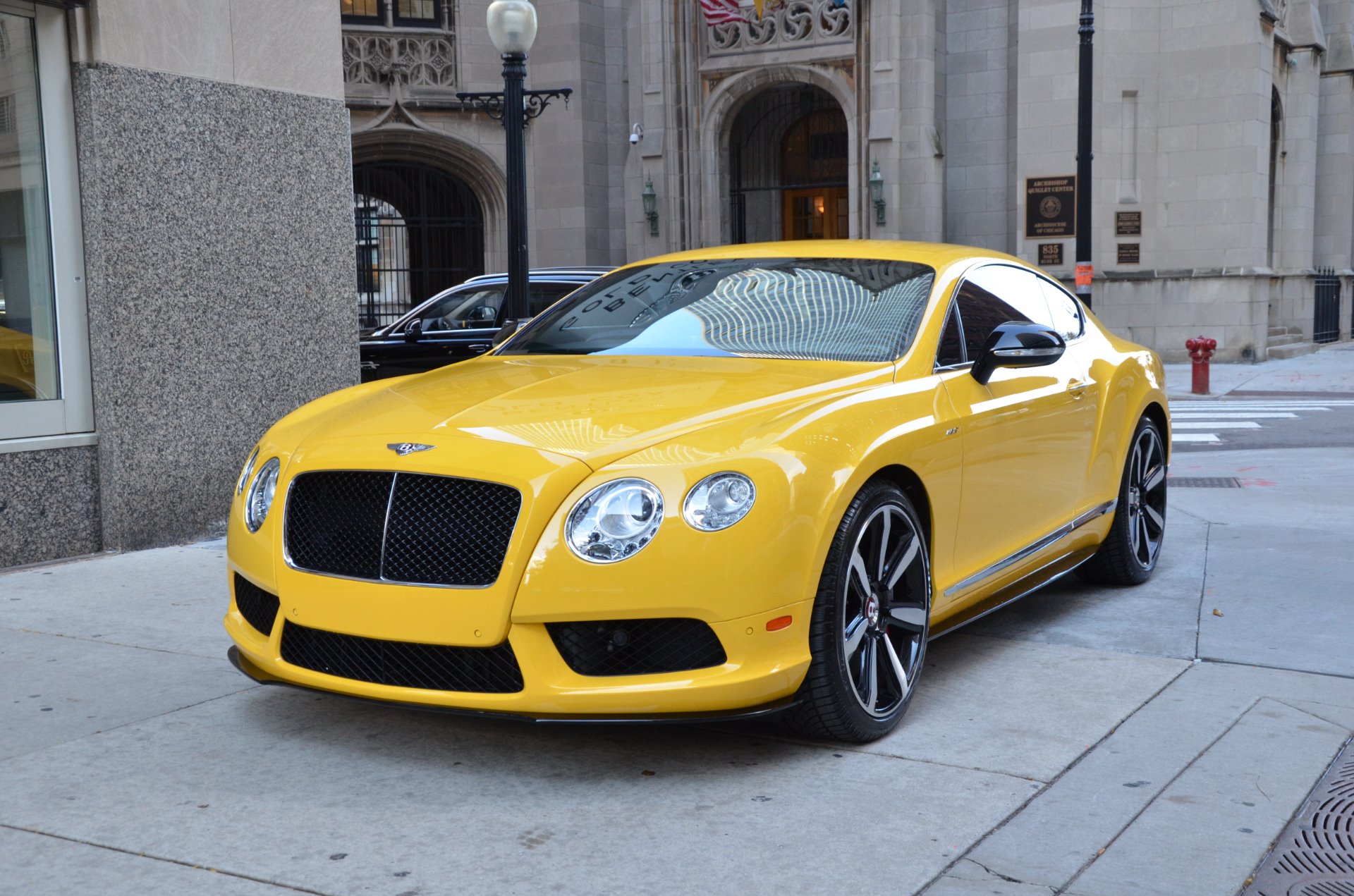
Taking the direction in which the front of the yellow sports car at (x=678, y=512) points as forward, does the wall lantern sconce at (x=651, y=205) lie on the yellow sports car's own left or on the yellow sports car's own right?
on the yellow sports car's own right

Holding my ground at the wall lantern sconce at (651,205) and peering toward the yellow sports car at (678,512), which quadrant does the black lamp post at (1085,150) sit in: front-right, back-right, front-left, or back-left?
front-left

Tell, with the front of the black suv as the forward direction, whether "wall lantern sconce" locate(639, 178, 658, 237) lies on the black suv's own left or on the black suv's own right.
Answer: on the black suv's own right

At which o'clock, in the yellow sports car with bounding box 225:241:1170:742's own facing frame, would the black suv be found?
The black suv is roughly at 4 o'clock from the yellow sports car.

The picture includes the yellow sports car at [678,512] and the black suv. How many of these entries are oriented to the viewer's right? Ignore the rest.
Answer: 0

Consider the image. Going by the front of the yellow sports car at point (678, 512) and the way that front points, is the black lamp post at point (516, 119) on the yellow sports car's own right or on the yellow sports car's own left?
on the yellow sports car's own right

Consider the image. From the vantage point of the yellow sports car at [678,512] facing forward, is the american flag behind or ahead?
behind

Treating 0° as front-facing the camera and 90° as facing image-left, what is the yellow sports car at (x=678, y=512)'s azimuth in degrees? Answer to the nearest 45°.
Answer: approximately 45°

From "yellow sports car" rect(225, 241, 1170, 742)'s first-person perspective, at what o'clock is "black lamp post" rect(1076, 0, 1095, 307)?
The black lamp post is roughly at 5 o'clock from the yellow sports car.

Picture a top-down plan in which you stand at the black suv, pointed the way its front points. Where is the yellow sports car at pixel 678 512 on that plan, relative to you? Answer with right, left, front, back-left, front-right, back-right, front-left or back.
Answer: left

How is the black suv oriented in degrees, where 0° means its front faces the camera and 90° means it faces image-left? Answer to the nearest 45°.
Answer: approximately 90°
